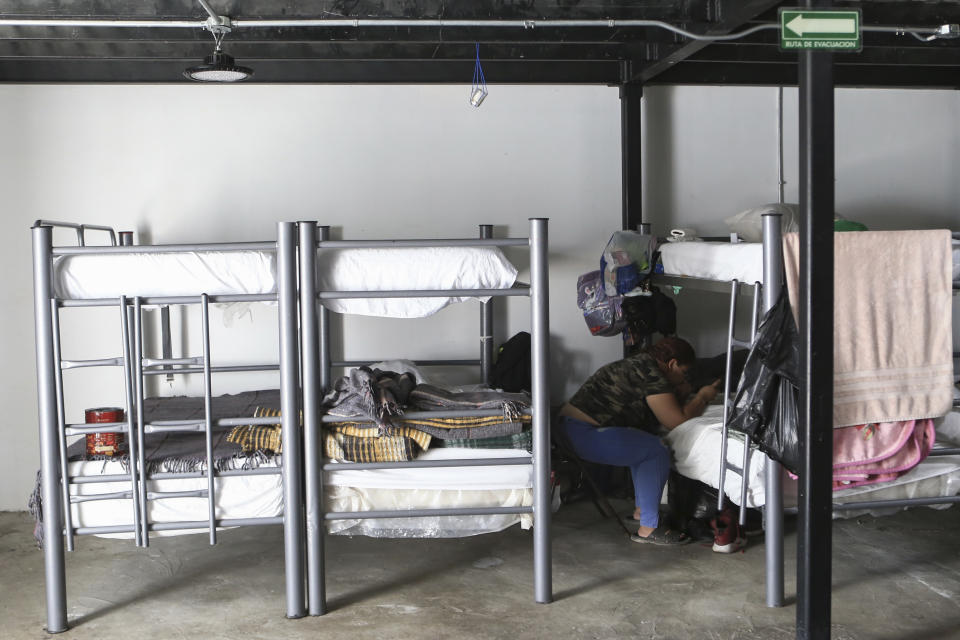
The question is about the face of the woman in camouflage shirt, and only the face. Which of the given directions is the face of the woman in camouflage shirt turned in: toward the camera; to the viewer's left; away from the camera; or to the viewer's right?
to the viewer's right

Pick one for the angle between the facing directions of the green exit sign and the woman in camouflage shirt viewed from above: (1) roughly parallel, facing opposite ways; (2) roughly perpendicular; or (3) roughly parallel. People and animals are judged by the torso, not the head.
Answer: roughly perpendicular

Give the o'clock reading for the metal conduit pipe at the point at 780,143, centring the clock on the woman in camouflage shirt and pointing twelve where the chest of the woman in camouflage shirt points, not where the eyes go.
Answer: The metal conduit pipe is roughly at 10 o'clock from the woman in camouflage shirt.

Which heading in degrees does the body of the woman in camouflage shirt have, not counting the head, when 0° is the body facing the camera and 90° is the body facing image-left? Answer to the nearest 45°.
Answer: approximately 270°

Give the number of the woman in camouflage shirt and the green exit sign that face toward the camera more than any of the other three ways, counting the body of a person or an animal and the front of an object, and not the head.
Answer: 1

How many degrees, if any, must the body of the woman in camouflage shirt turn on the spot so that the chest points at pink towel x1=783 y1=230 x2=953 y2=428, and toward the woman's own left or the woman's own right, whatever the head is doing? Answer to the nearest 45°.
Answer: approximately 45° to the woman's own right

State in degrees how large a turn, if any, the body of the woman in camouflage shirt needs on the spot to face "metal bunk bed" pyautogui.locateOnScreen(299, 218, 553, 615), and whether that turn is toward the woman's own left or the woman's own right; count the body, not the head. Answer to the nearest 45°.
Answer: approximately 135° to the woman's own right

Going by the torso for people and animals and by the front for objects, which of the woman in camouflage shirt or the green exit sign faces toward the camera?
the green exit sign

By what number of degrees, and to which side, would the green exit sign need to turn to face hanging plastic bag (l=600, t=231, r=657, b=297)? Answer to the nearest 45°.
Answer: approximately 135° to its right

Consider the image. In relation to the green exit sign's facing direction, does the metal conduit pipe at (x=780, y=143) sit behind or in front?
behind

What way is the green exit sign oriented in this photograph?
toward the camera

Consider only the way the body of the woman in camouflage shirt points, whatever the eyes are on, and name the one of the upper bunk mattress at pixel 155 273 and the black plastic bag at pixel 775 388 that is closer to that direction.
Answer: the black plastic bag
